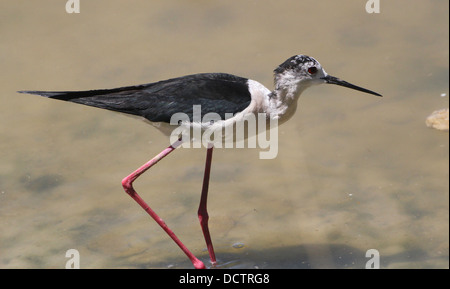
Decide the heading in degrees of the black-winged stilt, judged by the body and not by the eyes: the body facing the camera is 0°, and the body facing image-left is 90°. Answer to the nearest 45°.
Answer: approximately 270°
